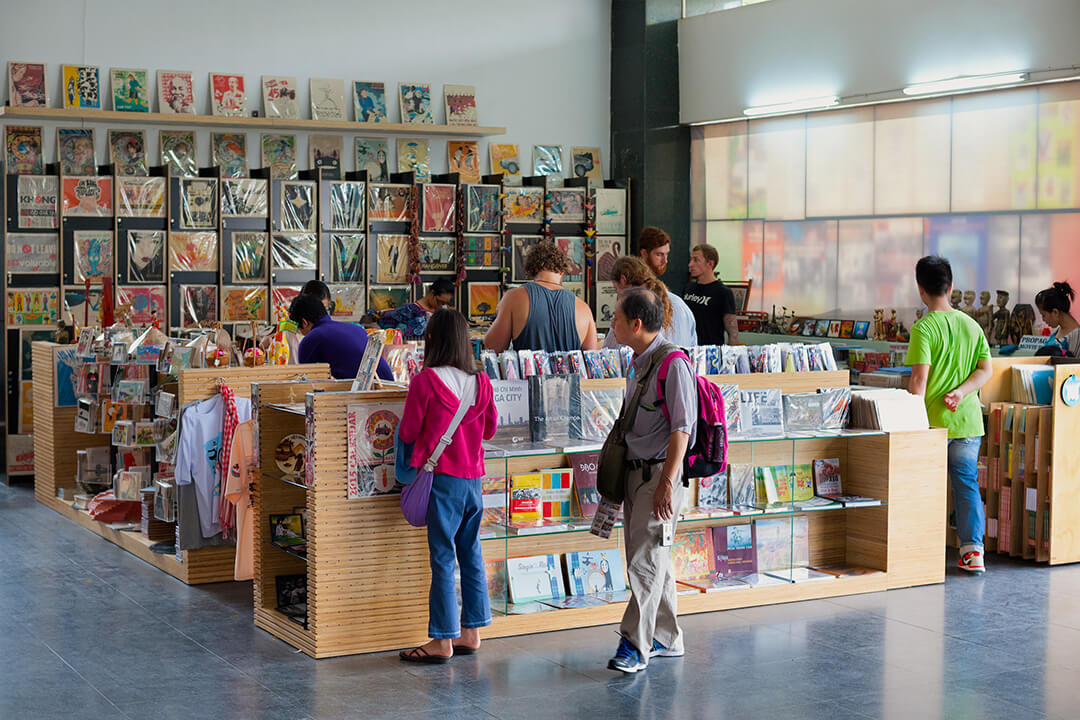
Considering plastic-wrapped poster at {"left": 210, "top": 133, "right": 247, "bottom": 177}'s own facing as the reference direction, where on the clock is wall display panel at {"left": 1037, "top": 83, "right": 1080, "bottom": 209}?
The wall display panel is roughly at 10 o'clock from the plastic-wrapped poster.

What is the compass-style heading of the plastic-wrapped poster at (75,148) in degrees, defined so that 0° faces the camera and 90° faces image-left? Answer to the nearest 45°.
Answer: approximately 0°

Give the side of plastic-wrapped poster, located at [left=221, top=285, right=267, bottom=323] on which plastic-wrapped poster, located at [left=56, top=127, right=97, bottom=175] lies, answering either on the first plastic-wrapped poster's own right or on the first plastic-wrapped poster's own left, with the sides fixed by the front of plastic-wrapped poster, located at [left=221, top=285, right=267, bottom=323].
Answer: on the first plastic-wrapped poster's own right

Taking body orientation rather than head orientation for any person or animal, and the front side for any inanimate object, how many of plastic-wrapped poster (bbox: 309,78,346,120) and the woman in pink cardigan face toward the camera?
1

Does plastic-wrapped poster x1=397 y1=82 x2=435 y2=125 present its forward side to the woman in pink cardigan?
yes

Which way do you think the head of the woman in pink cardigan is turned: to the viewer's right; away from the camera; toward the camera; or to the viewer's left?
away from the camera

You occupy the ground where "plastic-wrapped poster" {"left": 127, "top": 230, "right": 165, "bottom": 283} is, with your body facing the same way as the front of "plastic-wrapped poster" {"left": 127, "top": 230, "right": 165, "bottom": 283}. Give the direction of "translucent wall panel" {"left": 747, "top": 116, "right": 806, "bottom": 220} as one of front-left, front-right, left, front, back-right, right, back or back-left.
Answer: left

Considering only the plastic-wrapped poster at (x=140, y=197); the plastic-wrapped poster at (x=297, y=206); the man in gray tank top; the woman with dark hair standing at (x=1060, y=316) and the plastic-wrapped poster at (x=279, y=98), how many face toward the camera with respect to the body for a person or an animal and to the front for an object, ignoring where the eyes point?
3

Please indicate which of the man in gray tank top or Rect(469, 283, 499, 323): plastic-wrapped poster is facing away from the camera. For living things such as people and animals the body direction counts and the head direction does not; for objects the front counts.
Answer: the man in gray tank top

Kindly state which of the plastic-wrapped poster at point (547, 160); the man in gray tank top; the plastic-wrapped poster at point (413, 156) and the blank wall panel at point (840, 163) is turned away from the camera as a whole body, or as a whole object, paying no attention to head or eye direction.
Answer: the man in gray tank top

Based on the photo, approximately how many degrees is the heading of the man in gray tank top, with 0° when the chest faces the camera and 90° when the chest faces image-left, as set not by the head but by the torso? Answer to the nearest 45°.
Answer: approximately 180°
